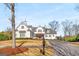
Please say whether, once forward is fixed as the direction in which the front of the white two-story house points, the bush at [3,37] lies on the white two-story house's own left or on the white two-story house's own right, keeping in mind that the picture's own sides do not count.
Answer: on the white two-story house's own right

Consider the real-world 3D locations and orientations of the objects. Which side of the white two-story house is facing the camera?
front

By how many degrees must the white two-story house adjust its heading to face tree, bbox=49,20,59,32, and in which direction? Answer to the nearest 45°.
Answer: approximately 90° to its left

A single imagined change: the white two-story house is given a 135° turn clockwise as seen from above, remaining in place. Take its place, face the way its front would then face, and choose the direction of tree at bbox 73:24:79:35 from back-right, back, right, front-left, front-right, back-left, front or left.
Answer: back-right

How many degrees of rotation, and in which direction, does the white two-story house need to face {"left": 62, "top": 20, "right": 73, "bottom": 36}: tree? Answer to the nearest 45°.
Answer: approximately 90° to its left
